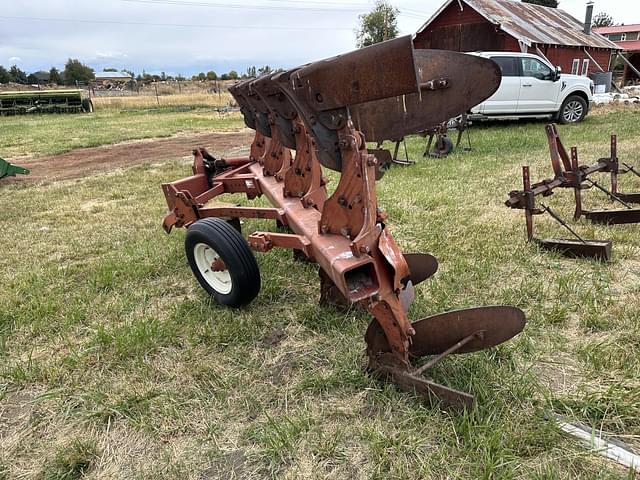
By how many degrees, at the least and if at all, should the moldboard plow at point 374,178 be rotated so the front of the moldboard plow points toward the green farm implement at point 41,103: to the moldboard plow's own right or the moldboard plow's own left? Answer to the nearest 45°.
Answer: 0° — it already faces it

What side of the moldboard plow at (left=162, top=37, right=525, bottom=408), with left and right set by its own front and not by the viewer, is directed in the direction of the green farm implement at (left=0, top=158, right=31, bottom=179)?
front

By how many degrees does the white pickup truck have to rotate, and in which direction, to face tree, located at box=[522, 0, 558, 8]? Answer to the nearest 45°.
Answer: approximately 90° to its left

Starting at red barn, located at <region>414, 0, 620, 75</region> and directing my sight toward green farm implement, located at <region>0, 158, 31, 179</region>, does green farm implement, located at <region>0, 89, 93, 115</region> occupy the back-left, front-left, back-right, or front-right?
front-right

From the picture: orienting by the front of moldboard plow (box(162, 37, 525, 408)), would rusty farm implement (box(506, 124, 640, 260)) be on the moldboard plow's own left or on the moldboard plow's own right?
on the moldboard plow's own right

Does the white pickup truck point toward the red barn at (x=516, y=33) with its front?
no

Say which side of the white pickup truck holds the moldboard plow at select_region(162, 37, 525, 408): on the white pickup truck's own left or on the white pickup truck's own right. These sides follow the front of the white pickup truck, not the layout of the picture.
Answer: on the white pickup truck's own right

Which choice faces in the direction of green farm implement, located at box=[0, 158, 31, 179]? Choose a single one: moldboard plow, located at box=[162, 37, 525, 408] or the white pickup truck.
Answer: the moldboard plow

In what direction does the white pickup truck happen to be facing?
to the viewer's right

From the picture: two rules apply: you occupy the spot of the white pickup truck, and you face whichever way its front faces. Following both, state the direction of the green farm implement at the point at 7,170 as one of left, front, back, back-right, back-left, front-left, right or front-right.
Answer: back-right

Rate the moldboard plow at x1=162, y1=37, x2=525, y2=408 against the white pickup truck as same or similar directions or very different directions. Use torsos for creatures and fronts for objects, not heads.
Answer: very different directions

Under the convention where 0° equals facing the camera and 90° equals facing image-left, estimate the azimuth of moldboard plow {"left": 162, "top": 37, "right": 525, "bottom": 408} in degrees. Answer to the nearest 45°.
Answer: approximately 135°

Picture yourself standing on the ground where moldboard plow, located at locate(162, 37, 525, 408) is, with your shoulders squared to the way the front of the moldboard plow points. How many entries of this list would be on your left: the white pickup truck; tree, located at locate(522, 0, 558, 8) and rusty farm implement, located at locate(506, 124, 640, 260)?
0

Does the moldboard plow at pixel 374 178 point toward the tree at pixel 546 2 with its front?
no

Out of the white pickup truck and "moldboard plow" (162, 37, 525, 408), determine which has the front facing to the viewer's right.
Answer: the white pickup truck

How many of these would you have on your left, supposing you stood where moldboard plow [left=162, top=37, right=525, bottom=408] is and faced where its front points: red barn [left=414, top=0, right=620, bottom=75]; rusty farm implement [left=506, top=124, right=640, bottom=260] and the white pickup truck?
0
